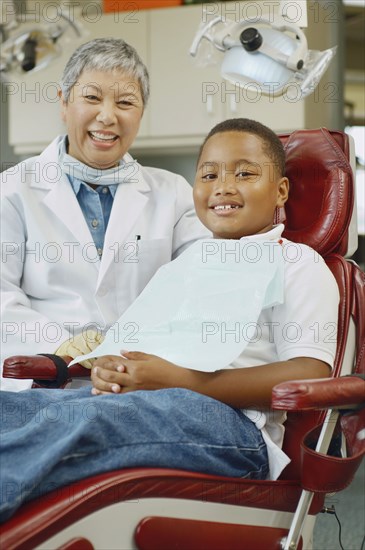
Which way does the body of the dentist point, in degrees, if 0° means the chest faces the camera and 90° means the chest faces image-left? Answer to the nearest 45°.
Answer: approximately 0°

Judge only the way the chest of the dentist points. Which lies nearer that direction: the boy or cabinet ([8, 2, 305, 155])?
the boy

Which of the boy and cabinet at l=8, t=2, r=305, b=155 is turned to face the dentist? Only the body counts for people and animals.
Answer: the cabinet

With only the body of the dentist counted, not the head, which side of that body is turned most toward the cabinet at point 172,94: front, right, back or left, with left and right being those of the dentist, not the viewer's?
back

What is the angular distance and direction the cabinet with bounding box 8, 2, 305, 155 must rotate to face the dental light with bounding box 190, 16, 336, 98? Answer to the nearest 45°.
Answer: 0° — it already faces it

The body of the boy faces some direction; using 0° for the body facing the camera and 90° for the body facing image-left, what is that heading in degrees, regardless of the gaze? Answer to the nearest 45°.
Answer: approximately 45°

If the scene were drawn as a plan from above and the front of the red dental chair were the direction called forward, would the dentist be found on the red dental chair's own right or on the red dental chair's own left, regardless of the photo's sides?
on the red dental chair's own right

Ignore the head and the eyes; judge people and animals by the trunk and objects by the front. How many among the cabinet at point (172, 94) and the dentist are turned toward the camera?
2
